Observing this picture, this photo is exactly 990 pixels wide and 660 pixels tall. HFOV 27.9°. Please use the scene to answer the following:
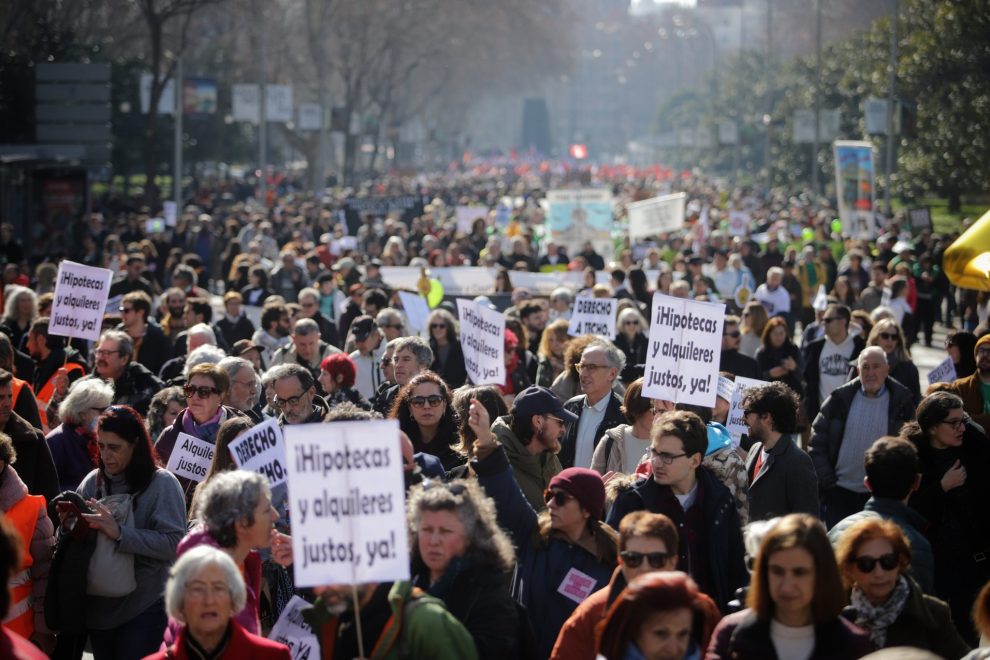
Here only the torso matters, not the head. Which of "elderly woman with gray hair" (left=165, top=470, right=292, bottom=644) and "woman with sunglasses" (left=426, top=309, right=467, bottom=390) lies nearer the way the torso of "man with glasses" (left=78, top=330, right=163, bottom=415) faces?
the elderly woman with gray hair

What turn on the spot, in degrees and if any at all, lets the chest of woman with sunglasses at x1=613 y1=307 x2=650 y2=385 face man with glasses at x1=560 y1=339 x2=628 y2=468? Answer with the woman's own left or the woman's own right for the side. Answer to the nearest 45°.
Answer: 0° — they already face them

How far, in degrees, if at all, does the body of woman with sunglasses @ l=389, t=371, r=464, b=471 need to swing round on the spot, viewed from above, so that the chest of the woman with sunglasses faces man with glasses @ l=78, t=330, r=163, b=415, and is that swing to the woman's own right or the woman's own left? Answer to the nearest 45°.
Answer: approximately 135° to the woman's own right

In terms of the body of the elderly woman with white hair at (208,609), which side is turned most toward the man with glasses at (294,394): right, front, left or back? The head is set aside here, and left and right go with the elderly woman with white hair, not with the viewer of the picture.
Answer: back

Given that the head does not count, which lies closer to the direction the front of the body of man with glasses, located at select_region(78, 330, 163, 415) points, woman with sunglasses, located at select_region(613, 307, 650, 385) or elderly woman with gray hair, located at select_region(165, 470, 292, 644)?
the elderly woman with gray hair

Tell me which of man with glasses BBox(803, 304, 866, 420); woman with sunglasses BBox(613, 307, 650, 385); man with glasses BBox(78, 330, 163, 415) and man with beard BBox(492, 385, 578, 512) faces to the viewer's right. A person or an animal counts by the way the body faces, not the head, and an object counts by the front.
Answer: the man with beard

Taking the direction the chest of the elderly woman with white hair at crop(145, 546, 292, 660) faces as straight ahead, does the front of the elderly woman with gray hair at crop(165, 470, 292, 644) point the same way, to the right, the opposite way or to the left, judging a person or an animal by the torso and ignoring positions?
to the left

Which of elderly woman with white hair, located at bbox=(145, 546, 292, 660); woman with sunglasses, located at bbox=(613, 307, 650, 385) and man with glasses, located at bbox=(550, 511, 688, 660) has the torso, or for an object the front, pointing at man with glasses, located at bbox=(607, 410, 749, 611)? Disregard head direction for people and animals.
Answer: the woman with sunglasses

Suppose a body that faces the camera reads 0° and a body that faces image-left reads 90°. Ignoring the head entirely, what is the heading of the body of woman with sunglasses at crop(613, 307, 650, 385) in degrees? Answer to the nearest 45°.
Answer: approximately 0°

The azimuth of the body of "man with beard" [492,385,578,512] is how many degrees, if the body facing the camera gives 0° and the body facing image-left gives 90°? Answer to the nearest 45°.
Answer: approximately 270°

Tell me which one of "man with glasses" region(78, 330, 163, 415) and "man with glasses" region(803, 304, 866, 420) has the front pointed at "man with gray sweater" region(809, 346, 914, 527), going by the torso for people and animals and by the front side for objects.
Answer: "man with glasses" region(803, 304, 866, 420)

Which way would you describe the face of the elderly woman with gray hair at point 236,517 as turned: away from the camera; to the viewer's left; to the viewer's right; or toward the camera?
to the viewer's right

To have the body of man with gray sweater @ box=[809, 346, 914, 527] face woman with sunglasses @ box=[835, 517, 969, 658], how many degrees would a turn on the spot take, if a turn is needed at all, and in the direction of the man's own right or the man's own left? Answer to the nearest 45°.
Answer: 0° — they already face them
